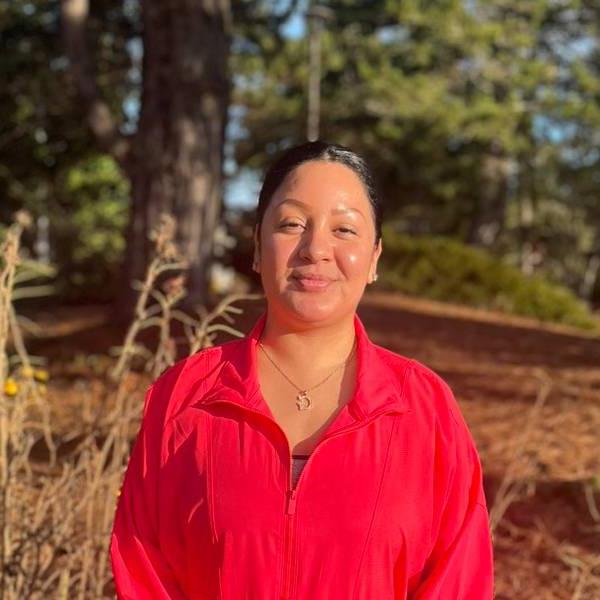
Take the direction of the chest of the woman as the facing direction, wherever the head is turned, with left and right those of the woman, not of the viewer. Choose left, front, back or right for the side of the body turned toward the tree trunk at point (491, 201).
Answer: back

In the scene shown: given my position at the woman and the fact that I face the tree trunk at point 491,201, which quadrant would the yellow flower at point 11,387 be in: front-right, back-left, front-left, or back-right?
front-left

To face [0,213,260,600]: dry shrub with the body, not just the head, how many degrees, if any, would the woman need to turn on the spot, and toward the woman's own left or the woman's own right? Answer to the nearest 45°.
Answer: approximately 135° to the woman's own right

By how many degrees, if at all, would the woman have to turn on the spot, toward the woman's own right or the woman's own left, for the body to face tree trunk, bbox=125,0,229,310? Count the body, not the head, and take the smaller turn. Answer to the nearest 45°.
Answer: approximately 180°

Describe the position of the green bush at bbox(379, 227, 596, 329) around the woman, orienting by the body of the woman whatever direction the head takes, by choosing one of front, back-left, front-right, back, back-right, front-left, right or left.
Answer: back

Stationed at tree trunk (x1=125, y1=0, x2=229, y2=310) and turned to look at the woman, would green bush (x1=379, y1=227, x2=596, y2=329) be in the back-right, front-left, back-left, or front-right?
back-left

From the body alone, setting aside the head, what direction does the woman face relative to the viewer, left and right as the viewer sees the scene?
facing the viewer

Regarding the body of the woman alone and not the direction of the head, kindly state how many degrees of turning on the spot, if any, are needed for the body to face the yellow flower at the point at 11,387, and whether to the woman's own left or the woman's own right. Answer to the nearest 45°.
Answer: approximately 135° to the woman's own right
